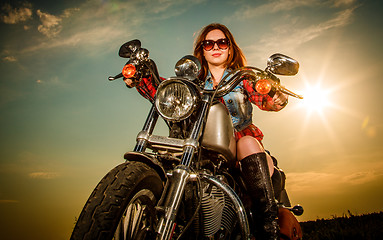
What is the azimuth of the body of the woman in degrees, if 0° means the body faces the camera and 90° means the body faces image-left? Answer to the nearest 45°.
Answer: approximately 0°

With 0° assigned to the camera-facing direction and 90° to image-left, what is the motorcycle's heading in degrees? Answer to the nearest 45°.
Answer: approximately 45°
